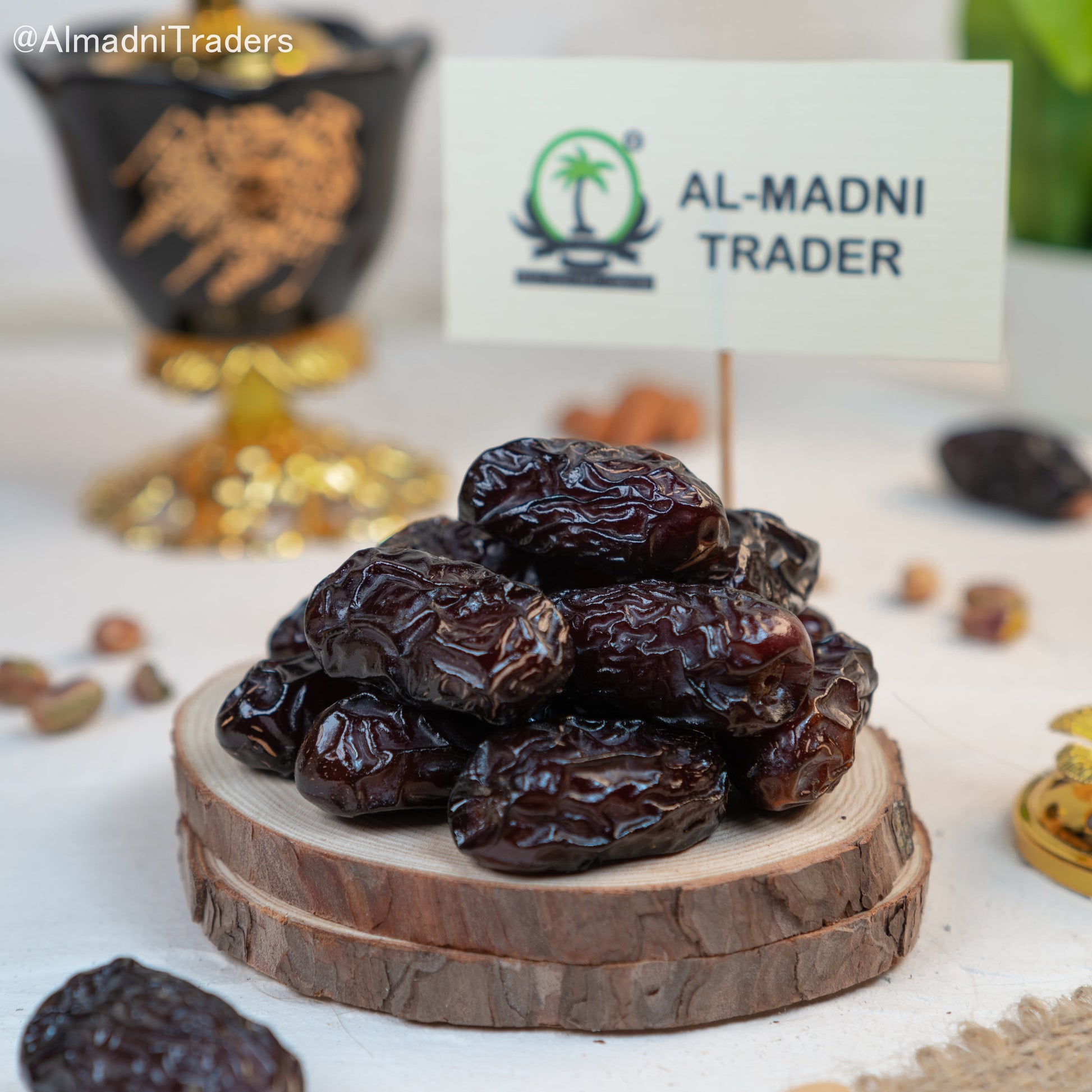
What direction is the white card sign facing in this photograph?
toward the camera

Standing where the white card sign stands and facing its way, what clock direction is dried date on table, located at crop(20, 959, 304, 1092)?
The dried date on table is roughly at 1 o'clock from the white card sign.

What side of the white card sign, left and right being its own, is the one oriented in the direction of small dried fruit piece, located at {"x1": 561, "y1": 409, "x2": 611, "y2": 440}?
back

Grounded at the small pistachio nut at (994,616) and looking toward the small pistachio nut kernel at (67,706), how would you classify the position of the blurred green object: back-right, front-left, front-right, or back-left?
back-right
